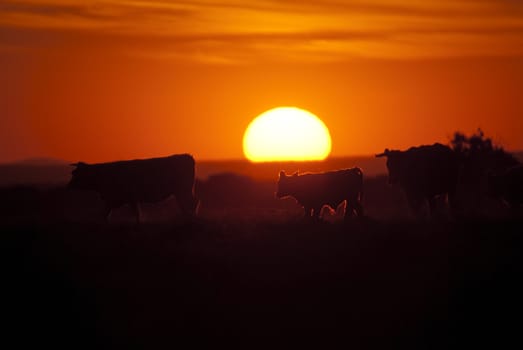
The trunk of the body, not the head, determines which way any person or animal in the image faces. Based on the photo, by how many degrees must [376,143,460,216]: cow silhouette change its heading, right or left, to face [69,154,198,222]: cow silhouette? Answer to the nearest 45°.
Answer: approximately 45° to its right

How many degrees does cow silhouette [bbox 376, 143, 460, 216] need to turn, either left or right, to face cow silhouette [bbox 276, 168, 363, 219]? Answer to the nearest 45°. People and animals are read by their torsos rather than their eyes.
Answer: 0° — it already faces it

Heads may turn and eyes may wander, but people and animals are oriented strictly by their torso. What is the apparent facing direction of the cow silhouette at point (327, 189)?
to the viewer's left

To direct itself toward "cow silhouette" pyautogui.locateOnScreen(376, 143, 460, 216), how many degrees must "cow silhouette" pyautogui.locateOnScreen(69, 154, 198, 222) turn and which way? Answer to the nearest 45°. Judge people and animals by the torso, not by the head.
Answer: approximately 180°

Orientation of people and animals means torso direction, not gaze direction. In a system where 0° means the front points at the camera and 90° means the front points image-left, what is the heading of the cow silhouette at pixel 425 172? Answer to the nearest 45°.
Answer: approximately 45°

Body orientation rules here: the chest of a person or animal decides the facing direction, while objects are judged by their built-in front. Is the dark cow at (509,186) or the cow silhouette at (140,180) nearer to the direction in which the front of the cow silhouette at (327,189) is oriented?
the cow silhouette

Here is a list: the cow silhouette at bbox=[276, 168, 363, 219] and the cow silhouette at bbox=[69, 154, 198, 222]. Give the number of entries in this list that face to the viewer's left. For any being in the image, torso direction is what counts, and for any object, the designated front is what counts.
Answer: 2

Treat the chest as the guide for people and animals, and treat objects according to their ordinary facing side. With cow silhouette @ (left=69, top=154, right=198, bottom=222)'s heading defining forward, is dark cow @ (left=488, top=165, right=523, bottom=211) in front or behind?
behind

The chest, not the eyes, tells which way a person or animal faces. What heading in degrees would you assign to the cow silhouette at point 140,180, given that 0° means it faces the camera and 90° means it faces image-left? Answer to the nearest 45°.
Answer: approximately 90°
